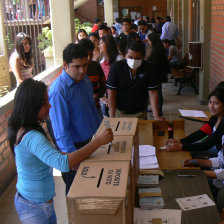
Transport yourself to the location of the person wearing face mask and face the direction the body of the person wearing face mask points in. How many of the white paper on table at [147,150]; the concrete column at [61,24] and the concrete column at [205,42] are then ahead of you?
1

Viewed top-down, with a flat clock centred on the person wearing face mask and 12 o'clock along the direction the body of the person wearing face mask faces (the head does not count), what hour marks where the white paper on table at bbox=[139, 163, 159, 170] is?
The white paper on table is roughly at 12 o'clock from the person wearing face mask.

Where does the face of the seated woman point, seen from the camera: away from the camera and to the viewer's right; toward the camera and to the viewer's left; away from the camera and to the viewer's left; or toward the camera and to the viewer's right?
toward the camera and to the viewer's left

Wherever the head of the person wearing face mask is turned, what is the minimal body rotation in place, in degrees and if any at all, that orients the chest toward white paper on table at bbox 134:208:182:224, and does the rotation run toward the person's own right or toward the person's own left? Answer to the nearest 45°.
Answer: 0° — they already face it

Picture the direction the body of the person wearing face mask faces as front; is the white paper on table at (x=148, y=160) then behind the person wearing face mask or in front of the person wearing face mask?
in front

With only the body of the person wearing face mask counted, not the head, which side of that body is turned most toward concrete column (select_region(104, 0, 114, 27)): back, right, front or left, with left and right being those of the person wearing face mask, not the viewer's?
back

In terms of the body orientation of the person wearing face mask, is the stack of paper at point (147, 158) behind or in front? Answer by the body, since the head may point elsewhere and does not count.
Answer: in front

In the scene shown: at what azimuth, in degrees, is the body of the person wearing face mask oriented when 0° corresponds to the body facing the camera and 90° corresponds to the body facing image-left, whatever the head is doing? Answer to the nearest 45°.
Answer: approximately 0°

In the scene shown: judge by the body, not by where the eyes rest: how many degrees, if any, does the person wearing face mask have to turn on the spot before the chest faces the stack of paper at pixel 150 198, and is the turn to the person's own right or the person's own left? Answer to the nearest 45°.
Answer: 0° — they already face it

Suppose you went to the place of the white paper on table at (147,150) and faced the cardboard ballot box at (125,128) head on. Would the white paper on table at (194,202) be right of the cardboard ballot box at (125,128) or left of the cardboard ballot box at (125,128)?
left

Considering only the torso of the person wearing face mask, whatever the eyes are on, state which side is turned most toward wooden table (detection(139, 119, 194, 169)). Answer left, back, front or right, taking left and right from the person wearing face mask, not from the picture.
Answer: front

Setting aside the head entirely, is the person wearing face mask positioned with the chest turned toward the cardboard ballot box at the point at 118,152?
yes
